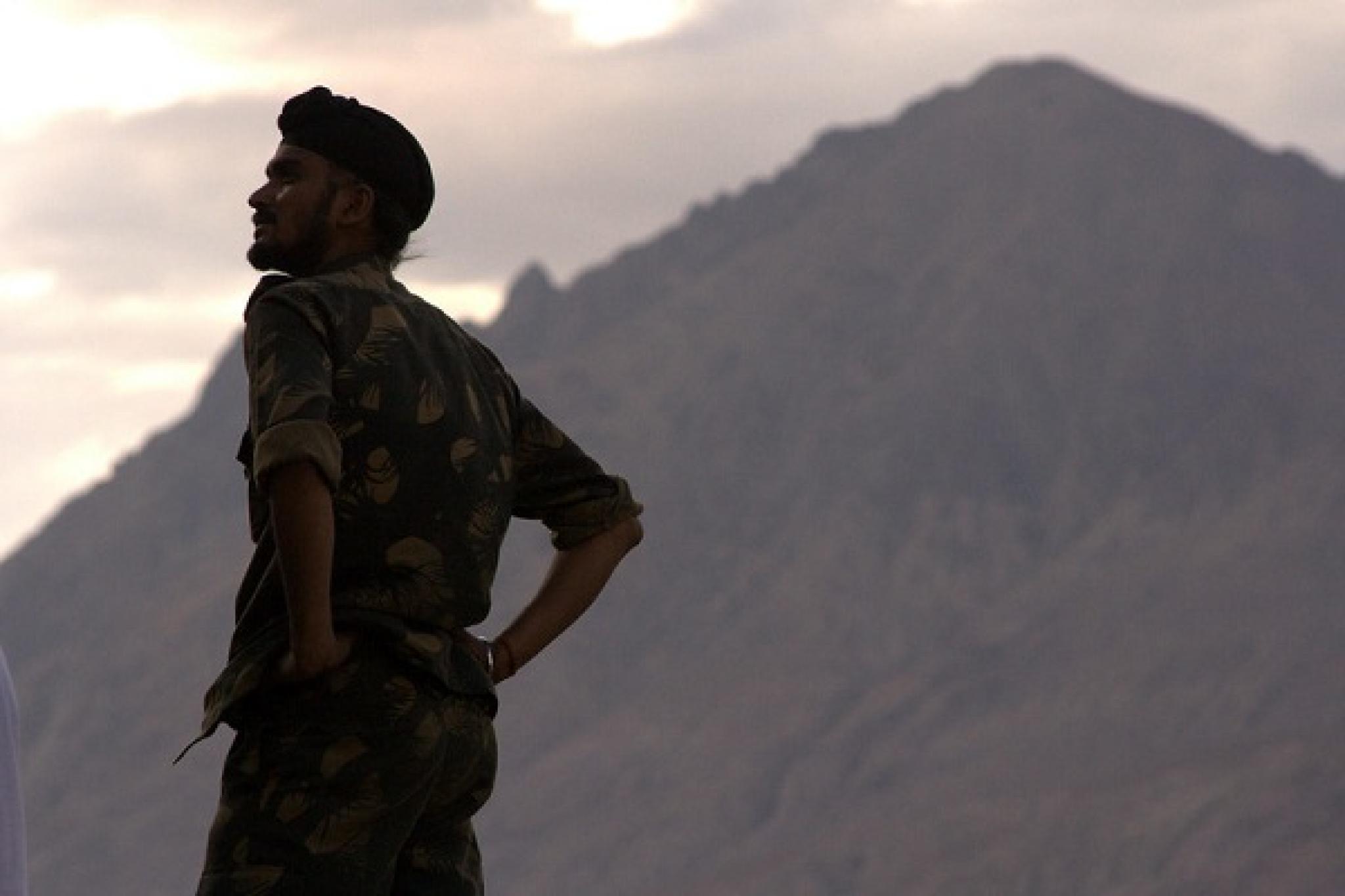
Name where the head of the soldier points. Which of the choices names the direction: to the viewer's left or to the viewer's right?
to the viewer's left

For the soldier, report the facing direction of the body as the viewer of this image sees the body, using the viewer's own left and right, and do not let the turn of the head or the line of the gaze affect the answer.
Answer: facing away from the viewer and to the left of the viewer
